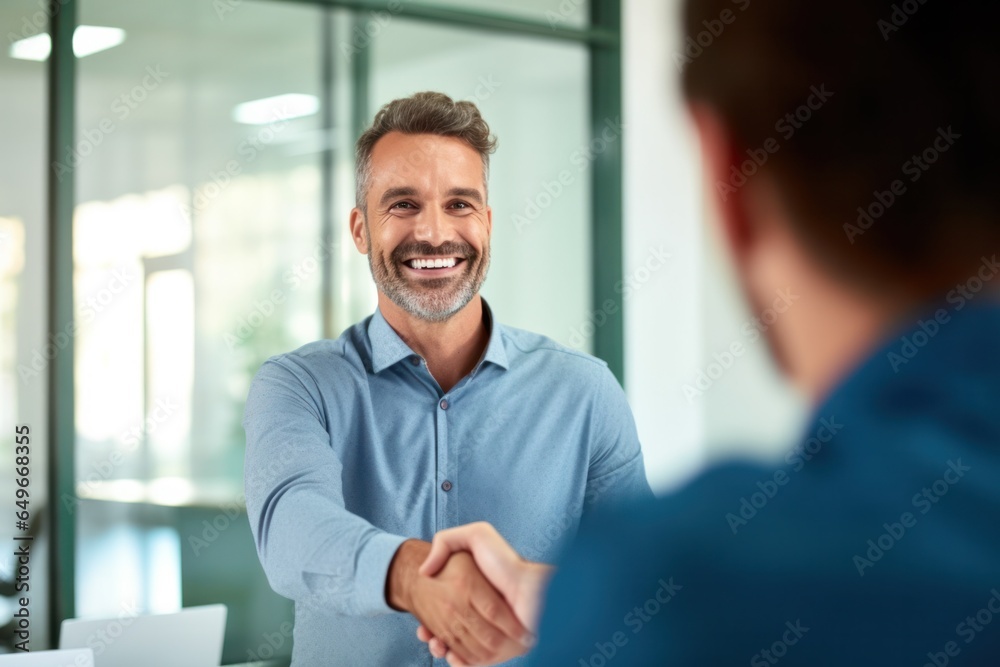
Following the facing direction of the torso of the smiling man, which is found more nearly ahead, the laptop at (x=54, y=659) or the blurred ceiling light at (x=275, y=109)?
the laptop

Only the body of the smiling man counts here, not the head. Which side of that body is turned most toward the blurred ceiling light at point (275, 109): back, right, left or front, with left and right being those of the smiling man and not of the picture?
back

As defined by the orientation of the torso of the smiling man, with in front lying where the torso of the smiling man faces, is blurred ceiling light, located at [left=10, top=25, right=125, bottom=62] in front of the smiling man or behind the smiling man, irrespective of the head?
behind

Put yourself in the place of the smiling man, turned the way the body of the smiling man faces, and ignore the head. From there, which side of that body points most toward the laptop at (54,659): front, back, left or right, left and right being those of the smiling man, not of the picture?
right

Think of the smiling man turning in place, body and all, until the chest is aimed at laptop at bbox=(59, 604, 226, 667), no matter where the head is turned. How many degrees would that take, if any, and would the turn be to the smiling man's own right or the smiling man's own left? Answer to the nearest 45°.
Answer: approximately 135° to the smiling man's own right

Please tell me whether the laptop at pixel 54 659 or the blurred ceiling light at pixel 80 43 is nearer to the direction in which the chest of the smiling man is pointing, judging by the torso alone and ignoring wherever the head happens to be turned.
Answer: the laptop
